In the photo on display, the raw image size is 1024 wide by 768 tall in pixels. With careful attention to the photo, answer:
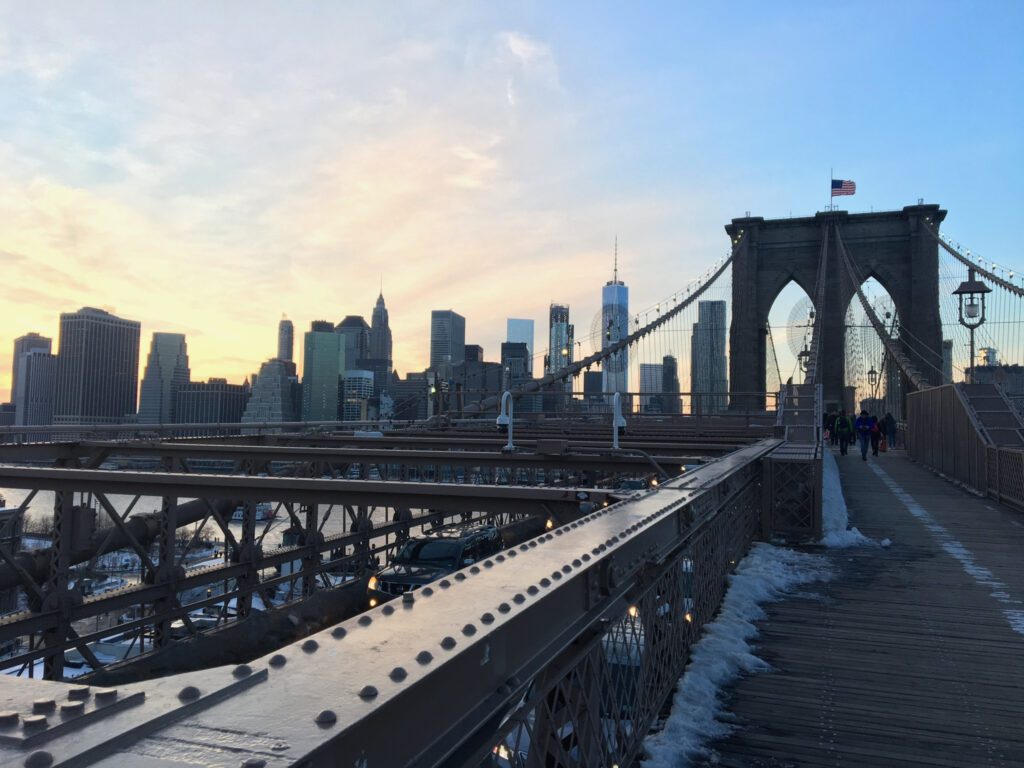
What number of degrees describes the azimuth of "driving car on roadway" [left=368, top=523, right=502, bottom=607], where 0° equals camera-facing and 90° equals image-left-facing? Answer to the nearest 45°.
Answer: approximately 45°

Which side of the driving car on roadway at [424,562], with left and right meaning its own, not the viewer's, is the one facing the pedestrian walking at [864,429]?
back
